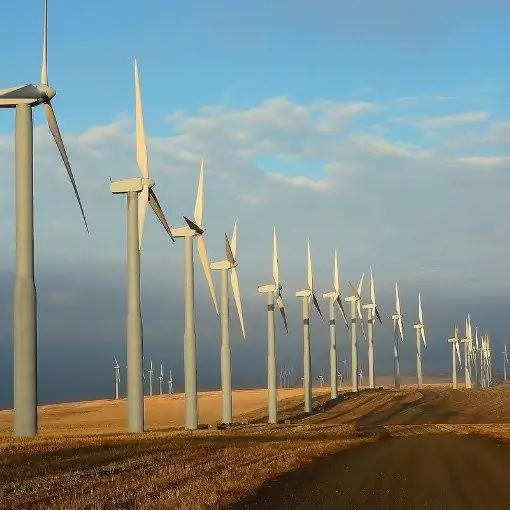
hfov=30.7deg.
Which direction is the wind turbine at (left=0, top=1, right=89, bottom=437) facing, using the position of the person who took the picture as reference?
facing to the right of the viewer
